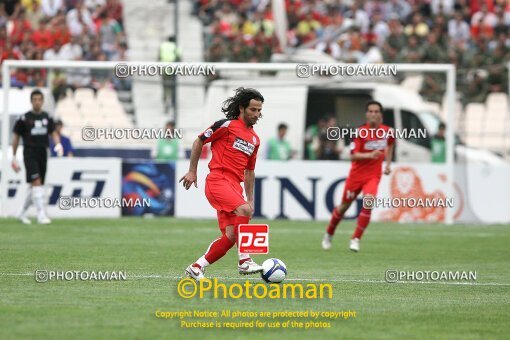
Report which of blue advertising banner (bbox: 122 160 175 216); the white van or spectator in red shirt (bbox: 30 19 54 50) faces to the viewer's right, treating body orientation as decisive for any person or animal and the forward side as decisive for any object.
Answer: the white van

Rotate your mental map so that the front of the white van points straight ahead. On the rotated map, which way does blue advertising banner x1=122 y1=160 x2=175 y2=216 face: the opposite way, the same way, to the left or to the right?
to the right

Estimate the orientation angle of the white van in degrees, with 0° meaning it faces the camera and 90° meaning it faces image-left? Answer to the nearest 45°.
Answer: approximately 270°

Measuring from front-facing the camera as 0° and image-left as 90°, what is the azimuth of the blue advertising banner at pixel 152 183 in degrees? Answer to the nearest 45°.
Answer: approximately 0°

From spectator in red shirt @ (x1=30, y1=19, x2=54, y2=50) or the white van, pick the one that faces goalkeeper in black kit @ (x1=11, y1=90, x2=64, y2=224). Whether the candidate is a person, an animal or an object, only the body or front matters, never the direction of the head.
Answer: the spectator in red shirt

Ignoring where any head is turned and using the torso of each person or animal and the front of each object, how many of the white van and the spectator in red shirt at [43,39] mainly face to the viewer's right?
1

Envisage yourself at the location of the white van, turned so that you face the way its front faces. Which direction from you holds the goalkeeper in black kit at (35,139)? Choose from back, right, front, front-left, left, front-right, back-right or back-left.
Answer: back-right

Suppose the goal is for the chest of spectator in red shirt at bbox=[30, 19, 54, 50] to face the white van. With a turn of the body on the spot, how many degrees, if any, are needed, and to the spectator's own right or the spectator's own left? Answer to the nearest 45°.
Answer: approximately 45° to the spectator's own left

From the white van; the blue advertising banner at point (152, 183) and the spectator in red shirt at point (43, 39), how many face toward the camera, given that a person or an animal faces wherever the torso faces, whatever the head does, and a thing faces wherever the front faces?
2

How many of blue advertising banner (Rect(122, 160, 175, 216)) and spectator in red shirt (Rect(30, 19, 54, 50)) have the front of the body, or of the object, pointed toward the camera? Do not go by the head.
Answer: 2
